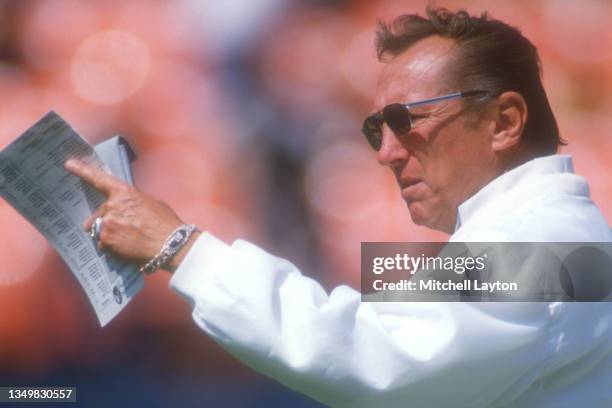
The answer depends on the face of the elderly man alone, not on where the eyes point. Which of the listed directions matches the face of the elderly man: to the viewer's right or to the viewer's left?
to the viewer's left

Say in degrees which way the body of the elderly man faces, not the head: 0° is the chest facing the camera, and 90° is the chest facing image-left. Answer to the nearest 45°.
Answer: approximately 90°
